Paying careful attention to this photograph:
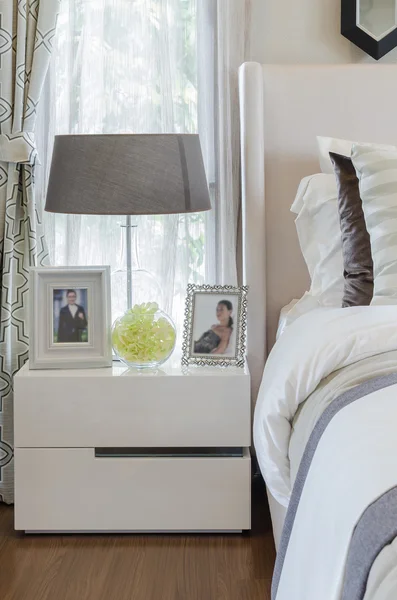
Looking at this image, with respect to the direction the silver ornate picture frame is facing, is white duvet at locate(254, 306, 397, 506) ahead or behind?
ahead

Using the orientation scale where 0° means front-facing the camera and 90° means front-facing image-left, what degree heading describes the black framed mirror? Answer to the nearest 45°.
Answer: approximately 0°

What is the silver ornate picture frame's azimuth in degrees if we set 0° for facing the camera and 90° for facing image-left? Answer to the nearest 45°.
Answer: approximately 0°

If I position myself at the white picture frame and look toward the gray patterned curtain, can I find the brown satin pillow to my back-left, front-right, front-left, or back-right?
back-right
